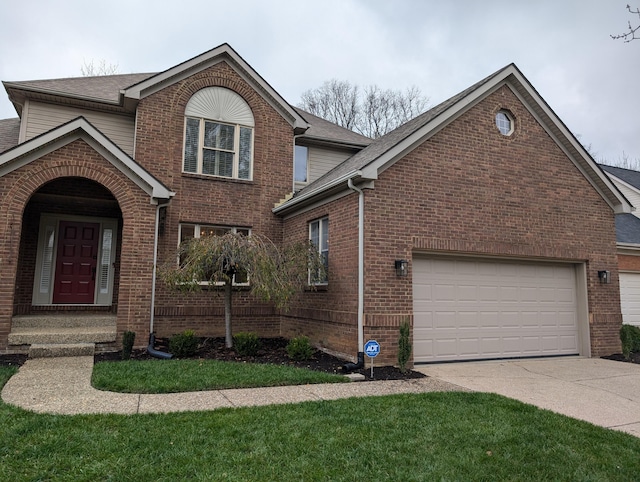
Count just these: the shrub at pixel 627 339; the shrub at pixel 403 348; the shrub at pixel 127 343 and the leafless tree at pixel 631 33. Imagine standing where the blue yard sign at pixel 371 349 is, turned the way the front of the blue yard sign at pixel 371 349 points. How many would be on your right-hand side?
1

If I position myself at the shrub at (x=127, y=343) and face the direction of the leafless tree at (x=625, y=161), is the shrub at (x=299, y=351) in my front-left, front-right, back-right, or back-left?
front-right

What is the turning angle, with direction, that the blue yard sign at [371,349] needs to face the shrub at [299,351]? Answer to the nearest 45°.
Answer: approximately 135° to its right

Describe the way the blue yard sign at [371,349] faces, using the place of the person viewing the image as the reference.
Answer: facing the viewer

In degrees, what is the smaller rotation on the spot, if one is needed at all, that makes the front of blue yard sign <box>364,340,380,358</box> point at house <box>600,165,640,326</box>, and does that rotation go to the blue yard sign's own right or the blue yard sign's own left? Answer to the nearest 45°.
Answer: approximately 135° to the blue yard sign's own left

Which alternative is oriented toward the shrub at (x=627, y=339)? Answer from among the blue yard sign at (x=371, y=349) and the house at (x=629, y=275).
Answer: the house

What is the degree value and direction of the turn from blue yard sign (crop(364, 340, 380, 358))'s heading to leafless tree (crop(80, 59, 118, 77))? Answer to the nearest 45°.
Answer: approximately 135° to its right

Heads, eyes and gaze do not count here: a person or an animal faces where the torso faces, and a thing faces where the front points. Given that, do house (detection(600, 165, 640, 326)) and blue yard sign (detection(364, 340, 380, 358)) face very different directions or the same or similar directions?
same or similar directions

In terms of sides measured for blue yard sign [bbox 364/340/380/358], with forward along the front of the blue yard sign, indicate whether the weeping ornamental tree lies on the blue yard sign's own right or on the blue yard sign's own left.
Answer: on the blue yard sign's own right

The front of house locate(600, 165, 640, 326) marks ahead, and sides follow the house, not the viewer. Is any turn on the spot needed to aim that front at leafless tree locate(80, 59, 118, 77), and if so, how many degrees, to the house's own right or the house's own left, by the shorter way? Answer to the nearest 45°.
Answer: approximately 90° to the house's own right

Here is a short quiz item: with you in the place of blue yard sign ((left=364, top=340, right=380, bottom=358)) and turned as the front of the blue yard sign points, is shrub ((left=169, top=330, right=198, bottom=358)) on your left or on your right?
on your right

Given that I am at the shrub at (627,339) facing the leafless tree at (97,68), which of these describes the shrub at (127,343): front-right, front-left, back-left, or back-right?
front-left

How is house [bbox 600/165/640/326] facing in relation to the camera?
toward the camera

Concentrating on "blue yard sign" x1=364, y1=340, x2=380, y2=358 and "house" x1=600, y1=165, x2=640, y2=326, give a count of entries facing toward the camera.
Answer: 2
